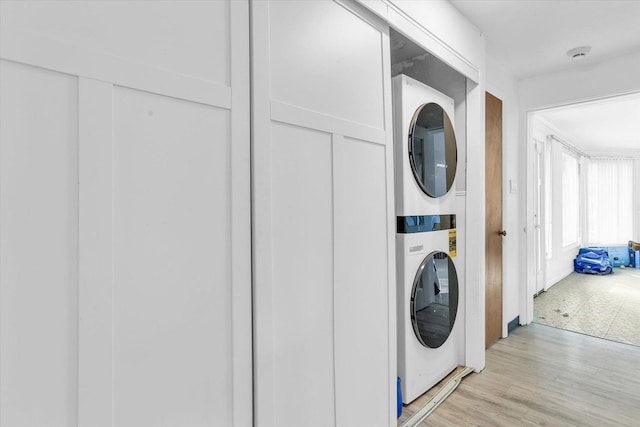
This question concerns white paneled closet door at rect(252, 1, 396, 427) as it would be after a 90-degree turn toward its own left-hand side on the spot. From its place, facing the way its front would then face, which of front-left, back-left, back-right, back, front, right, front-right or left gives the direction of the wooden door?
front

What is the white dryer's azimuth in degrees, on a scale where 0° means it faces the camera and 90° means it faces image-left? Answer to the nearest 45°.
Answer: approximately 315°

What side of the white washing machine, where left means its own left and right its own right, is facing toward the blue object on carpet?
left

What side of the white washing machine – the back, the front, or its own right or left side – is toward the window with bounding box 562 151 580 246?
left

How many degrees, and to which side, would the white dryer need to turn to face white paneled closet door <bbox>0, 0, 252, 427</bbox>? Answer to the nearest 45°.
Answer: approximately 90° to its right

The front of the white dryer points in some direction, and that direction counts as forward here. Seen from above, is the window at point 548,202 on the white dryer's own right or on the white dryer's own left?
on the white dryer's own left

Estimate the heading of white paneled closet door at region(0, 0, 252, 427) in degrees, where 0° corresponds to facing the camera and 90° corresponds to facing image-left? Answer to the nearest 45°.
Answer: approximately 315°

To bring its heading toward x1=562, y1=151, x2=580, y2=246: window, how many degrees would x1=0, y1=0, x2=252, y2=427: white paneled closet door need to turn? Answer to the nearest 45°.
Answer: approximately 45° to its left

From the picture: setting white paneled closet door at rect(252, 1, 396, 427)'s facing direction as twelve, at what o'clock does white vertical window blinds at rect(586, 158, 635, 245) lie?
The white vertical window blinds is roughly at 9 o'clock from the white paneled closet door.

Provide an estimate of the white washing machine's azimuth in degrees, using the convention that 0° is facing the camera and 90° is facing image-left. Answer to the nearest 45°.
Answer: approximately 315°

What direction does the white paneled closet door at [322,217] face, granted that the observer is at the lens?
facing the viewer and to the right of the viewer

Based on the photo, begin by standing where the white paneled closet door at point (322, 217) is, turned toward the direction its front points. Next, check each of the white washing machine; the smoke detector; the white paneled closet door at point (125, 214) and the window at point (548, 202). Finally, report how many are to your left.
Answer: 3

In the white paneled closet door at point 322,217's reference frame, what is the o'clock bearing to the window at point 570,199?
The window is roughly at 9 o'clock from the white paneled closet door.
